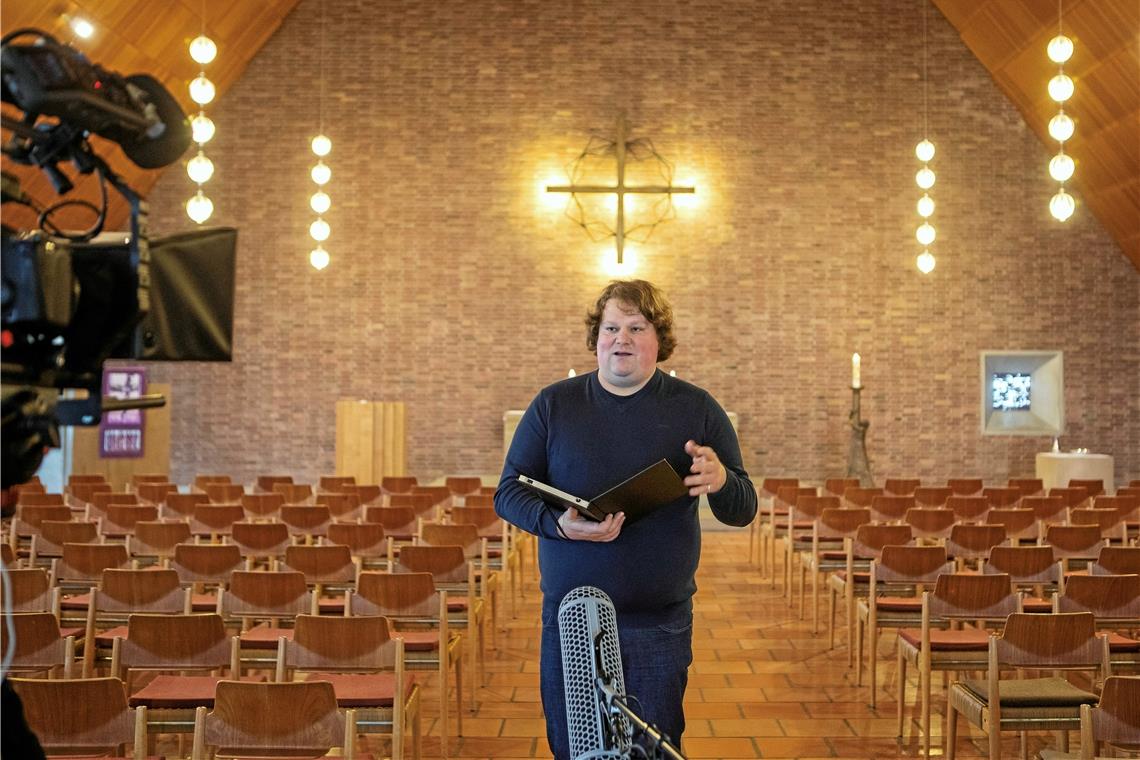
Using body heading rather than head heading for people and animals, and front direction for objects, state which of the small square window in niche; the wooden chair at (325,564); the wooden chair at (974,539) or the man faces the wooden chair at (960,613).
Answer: the small square window in niche

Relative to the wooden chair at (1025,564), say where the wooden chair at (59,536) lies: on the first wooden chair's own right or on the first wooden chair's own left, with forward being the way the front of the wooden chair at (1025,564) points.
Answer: on the first wooden chair's own left

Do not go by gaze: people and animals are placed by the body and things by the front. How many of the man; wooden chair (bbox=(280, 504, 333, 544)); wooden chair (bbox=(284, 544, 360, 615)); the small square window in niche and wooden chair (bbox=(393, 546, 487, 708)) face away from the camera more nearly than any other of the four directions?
3

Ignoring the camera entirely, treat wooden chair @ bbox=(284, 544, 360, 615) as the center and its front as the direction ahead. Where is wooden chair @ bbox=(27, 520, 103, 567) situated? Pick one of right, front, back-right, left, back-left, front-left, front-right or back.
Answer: front-left

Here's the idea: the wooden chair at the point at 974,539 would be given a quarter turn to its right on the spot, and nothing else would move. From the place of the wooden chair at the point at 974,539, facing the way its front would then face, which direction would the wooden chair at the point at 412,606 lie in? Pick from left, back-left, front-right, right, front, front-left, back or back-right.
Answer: back-right

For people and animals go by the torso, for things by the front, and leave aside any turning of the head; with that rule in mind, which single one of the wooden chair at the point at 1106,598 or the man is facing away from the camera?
the wooden chair

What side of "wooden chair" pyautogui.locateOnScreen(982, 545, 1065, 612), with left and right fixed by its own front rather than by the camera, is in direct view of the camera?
back

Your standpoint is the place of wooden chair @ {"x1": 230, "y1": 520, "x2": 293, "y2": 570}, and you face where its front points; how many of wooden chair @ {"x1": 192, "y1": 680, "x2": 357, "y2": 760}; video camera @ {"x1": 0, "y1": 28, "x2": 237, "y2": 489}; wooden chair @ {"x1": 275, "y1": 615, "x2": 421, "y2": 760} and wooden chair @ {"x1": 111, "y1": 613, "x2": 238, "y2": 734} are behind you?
4

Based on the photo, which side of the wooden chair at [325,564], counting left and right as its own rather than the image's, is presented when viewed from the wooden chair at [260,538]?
front

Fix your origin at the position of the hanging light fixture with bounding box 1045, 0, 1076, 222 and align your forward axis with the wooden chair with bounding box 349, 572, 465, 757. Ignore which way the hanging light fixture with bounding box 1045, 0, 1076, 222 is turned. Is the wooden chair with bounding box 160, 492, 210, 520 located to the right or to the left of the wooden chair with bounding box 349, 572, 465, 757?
right

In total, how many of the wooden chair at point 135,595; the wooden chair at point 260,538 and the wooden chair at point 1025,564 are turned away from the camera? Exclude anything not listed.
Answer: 3

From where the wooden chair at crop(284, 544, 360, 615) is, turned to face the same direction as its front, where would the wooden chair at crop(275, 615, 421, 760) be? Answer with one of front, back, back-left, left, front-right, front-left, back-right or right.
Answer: back

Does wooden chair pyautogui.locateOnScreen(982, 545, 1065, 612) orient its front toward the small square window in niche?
yes

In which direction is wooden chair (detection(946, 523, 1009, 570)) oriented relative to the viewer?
away from the camera

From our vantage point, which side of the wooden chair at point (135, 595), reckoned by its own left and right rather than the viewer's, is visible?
back

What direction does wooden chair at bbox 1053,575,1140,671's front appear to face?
away from the camera
